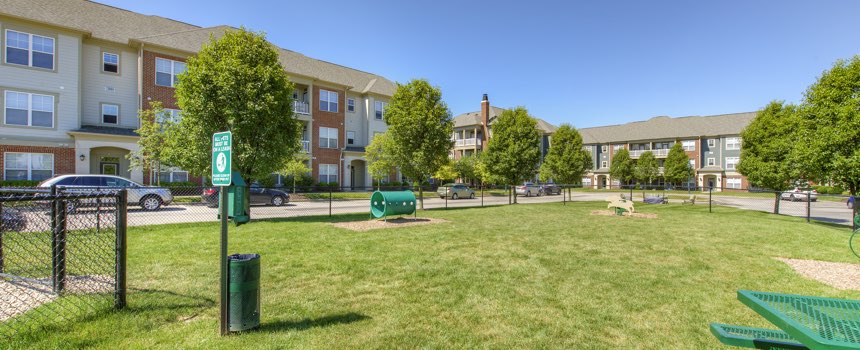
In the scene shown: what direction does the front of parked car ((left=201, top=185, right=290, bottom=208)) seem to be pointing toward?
to the viewer's right

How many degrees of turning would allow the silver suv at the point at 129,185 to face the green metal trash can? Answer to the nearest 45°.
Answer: approximately 90° to its right

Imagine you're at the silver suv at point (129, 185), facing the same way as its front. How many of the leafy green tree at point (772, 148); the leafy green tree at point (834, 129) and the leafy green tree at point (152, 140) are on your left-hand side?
1

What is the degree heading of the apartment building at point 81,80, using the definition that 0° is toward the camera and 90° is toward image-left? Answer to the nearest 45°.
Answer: approximately 315°

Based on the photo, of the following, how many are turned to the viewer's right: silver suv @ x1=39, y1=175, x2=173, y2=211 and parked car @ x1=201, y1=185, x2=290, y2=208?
2

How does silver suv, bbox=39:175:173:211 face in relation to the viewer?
to the viewer's right

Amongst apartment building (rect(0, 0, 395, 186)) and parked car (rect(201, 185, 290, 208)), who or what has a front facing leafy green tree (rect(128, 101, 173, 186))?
the apartment building
